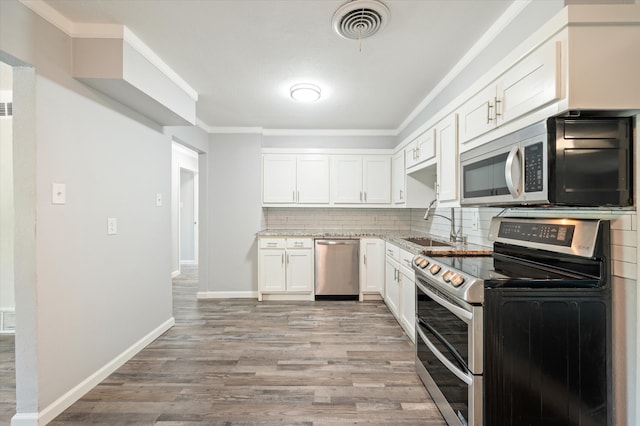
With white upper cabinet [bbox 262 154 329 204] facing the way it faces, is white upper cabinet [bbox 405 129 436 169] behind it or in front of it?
in front

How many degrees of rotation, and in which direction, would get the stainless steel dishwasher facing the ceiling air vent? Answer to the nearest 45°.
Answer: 0° — it already faces it

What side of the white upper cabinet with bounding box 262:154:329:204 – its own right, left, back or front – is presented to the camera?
front

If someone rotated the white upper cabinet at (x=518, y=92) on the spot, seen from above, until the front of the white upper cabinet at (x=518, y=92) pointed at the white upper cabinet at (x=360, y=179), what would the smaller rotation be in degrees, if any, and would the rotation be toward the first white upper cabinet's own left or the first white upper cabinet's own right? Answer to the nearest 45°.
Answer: approximately 90° to the first white upper cabinet's own right

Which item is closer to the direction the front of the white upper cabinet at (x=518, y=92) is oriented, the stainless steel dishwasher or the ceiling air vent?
the ceiling air vent

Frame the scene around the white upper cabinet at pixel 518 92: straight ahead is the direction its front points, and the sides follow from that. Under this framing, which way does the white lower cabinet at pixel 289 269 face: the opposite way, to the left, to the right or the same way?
to the left

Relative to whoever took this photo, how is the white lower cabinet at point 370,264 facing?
facing the viewer

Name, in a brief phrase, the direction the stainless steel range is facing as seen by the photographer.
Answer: facing the viewer and to the left of the viewer

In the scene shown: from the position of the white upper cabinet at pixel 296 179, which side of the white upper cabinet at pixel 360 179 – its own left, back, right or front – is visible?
right

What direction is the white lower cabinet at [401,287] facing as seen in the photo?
to the viewer's left
